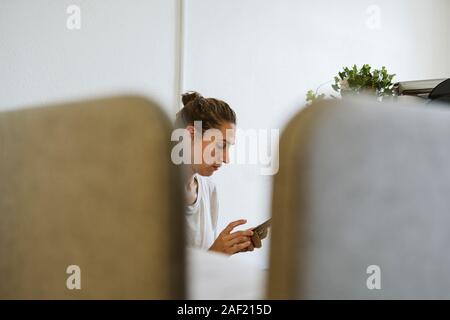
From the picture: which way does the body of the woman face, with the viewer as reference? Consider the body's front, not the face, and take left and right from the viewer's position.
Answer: facing to the right of the viewer
